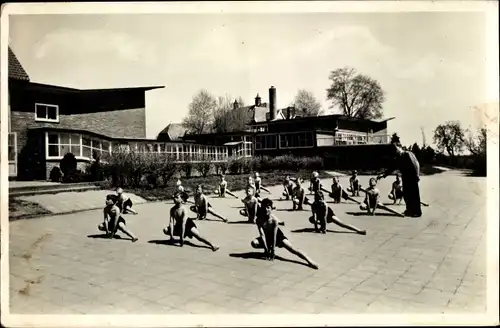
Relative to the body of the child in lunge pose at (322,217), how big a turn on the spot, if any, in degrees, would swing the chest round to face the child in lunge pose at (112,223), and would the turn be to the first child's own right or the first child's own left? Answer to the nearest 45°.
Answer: approximately 90° to the first child's own right

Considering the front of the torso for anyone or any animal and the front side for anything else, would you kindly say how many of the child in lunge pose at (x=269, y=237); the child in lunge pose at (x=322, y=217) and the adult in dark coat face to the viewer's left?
1

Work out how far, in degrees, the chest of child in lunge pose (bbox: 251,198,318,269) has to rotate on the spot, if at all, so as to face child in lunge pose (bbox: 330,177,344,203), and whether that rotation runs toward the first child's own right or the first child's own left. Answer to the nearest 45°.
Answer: approximately 135° to the first child's own left

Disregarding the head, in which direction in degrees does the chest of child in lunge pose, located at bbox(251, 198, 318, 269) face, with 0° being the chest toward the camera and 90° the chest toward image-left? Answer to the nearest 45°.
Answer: approximately 0°

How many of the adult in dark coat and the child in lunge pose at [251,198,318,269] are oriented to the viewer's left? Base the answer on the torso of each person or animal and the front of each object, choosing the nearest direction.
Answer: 1

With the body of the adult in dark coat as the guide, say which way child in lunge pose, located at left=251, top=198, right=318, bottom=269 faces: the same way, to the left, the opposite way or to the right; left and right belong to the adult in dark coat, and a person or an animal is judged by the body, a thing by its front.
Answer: to the left

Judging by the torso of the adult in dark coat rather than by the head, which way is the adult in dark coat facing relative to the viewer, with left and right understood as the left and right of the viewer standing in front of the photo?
facing to the left of the viewer

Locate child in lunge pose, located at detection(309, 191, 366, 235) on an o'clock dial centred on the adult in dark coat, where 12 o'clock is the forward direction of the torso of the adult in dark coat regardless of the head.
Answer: The child in lunge pose is roughly at 11 o'clock from the adult in dark coat.
